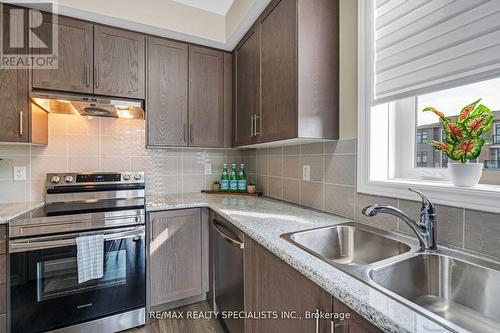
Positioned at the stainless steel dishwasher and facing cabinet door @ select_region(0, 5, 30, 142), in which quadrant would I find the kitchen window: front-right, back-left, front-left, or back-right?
back-left

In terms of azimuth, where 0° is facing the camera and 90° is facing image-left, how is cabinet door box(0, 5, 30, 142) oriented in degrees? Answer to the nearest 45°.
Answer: approximately 0°

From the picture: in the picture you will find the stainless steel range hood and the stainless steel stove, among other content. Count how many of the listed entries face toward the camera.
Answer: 2

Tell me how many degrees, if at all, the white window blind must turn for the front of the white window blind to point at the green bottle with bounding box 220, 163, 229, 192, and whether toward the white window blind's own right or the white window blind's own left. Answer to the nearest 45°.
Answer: approximately 45° to the white window blind's own right

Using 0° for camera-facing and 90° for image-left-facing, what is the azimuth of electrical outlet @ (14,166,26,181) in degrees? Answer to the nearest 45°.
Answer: approximately 0°
